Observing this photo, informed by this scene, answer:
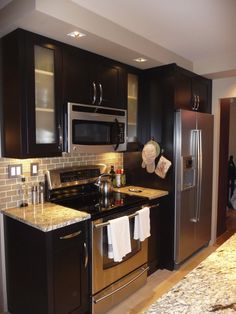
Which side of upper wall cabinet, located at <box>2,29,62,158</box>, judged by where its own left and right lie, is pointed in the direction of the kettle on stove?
left

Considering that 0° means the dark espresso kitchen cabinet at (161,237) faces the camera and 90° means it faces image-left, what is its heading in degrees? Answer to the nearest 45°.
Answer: approximately 315°

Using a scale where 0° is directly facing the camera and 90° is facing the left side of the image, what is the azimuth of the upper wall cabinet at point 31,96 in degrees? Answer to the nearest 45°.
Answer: approximately 315°

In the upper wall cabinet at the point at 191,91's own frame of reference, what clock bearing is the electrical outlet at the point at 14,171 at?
The electrical outlet is roughly at 3 o'clock from the upper wall cabinet.

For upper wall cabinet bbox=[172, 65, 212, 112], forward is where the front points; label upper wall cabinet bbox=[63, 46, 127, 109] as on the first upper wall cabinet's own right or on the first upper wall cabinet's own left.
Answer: on the first upper wall cabinet's own right
